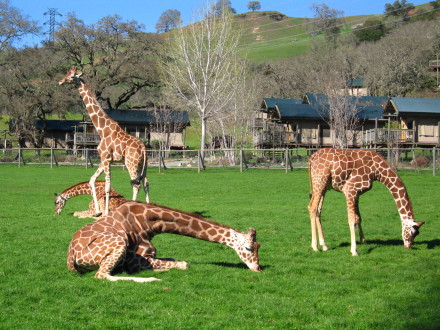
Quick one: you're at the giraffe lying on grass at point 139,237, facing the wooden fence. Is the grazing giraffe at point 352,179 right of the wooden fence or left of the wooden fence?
right

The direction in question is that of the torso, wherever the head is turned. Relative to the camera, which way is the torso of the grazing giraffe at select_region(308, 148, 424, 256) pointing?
to the viewer's right

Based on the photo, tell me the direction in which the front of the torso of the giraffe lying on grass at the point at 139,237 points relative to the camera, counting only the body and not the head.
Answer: to the viewer's right

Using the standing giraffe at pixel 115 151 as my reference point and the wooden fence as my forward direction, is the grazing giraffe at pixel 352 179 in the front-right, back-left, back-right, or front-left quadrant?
back-right

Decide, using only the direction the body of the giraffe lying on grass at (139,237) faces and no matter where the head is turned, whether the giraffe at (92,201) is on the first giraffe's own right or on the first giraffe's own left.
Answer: on the first giraffe's own left

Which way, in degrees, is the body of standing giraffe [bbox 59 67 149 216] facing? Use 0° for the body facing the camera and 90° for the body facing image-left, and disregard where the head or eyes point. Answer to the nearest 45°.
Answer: approximately 90°

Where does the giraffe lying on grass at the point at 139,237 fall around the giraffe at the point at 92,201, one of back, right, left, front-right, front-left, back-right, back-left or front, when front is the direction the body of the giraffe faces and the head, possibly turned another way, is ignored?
left

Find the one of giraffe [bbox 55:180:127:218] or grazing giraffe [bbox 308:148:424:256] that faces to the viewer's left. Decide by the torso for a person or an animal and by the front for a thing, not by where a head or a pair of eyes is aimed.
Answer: the giraffe

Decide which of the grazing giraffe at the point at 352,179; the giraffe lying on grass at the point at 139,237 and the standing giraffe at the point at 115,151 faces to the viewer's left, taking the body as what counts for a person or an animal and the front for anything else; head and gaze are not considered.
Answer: the standing giraffe

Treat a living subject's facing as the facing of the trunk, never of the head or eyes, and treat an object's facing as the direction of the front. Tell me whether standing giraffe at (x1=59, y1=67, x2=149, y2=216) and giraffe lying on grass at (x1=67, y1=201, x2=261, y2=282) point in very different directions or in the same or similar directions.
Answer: very different directions

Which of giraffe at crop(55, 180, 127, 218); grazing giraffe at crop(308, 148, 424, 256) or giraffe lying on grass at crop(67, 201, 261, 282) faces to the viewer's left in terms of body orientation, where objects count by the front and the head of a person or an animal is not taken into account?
the giraffe

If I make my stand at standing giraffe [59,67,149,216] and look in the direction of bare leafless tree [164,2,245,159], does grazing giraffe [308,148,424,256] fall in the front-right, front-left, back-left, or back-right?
back-right

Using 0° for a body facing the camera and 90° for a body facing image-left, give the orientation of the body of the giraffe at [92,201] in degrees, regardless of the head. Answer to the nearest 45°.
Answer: approximately 90°

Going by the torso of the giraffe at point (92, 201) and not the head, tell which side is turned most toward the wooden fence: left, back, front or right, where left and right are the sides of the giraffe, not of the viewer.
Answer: right
